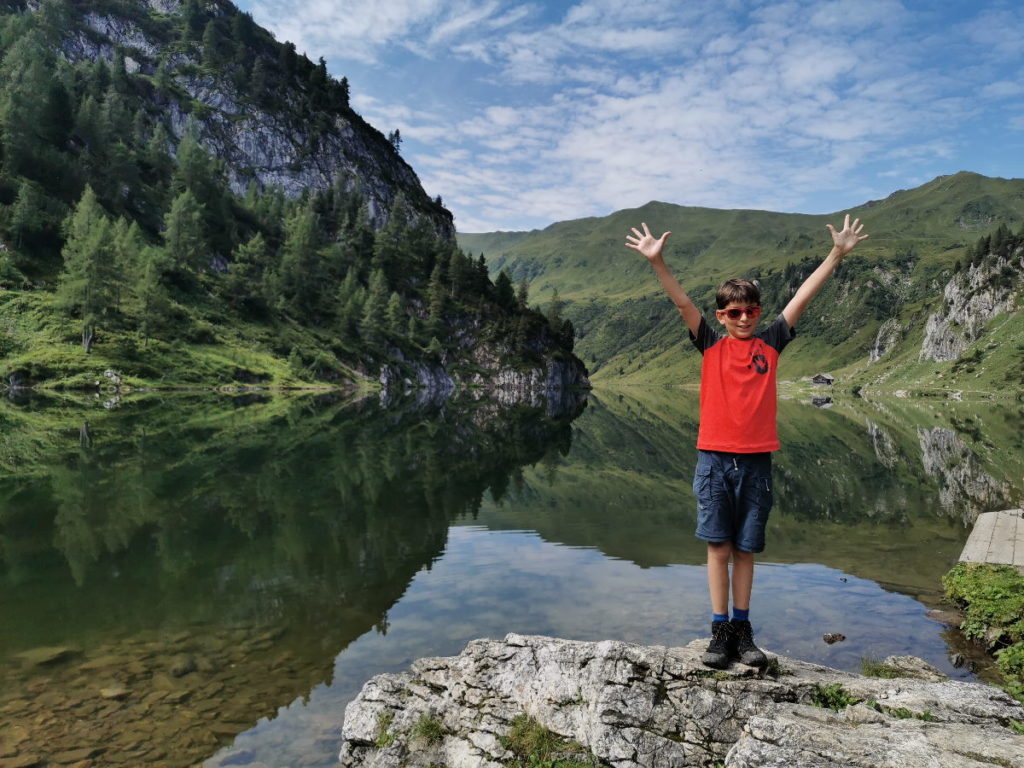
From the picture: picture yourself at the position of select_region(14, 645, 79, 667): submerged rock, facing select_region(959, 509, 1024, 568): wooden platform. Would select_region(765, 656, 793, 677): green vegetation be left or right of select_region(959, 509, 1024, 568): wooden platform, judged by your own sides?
right

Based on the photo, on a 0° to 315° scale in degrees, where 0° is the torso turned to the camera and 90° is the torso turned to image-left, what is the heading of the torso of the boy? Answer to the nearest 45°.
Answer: approximately 0°
